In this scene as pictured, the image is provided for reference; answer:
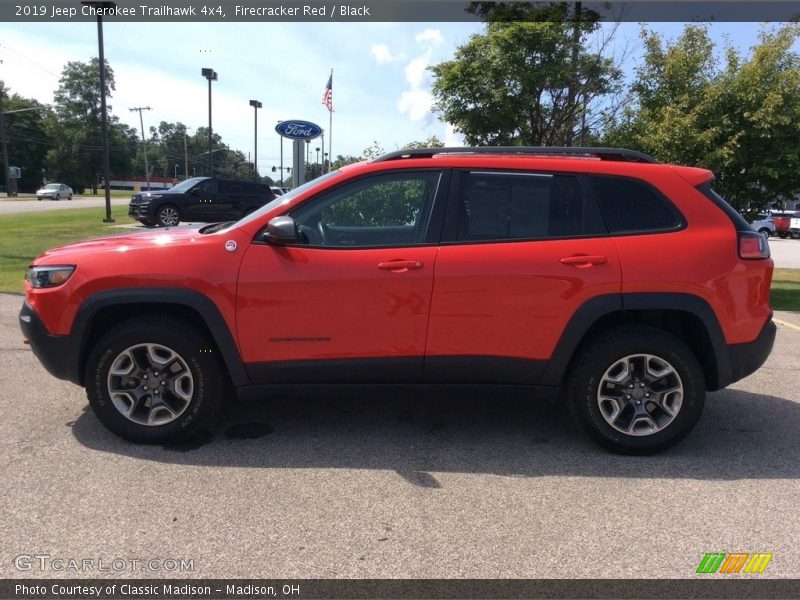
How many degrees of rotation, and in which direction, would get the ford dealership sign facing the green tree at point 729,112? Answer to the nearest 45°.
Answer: approximately 45° to its left

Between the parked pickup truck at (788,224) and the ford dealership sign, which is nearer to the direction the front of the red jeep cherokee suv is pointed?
the ford dealership sign

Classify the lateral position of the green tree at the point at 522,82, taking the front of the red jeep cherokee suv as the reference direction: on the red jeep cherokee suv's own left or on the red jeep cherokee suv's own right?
on the red jeep cherokee suv's own right

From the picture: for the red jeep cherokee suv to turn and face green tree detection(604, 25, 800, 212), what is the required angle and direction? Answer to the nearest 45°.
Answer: approximately 135° to its right

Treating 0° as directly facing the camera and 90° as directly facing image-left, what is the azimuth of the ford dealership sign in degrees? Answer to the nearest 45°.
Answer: approximately 0°

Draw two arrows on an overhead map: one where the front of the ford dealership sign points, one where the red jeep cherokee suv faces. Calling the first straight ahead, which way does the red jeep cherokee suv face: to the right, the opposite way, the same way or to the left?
to the right

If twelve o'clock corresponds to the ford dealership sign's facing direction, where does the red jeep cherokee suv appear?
The red jeep cherokee suv is roughly at 12 o'clock from the ford dealership sign.

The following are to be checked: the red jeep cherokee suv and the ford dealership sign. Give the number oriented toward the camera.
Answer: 1

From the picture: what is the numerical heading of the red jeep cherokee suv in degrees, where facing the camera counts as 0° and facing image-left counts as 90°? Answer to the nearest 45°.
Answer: approximately 90°

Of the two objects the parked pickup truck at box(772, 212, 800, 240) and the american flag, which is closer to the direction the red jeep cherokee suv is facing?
the american flag

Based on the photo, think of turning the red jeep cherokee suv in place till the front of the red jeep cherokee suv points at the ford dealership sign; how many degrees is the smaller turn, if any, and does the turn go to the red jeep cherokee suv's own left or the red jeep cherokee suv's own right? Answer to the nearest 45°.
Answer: approximately 90° to the red jeep cherokee suv's own right

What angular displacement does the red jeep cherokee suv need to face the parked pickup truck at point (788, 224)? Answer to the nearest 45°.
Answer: approximately 135° to its right
